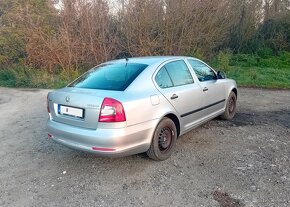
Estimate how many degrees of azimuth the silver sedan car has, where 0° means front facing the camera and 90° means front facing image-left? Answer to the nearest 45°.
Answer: approximately 225°

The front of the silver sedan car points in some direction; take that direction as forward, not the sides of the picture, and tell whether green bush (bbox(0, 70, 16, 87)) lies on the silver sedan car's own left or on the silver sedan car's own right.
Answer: on the silver sedan car's own left
